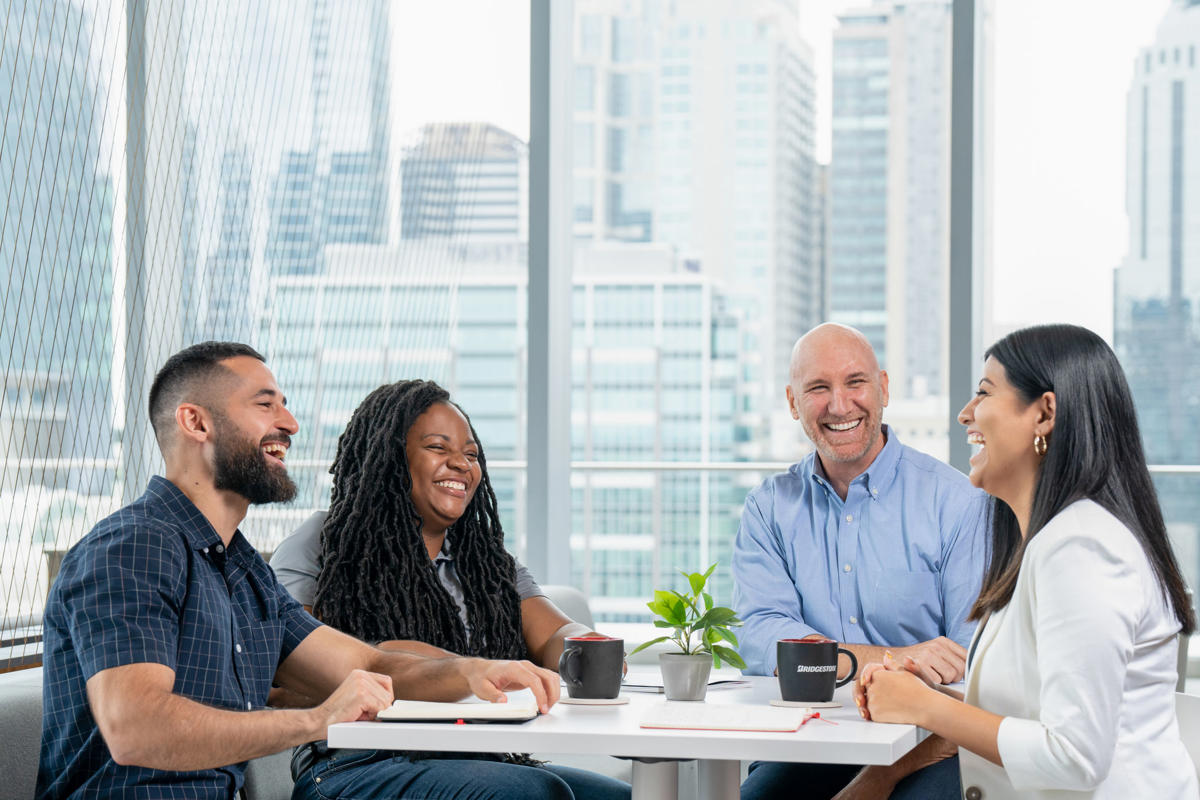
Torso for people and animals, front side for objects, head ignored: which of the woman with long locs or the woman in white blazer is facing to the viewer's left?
the woman in white blazer

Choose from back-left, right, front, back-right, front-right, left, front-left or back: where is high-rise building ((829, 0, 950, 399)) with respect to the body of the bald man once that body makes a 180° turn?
front

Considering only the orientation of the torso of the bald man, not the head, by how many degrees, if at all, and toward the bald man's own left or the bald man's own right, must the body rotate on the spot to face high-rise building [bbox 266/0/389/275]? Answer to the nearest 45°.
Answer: approximately 135° to the bald man's own right

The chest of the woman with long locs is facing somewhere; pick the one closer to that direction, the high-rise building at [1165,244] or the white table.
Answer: the white table

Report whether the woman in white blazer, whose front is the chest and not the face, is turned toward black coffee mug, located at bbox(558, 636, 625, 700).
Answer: yes

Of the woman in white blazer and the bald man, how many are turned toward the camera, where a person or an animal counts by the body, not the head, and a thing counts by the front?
1

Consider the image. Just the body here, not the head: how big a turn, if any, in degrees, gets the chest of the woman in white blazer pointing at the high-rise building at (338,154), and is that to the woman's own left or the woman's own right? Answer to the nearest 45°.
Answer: approximately 45° to the woman's own right

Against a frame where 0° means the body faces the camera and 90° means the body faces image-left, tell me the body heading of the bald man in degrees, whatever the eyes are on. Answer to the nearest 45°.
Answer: approximately 0°

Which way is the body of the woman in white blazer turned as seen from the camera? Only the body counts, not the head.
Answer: to the viewer's left

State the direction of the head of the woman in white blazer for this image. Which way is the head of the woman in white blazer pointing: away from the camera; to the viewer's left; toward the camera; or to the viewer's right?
to the viewer's left

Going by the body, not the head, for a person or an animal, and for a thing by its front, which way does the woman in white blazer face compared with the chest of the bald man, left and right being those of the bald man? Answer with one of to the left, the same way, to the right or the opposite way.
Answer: to the right
